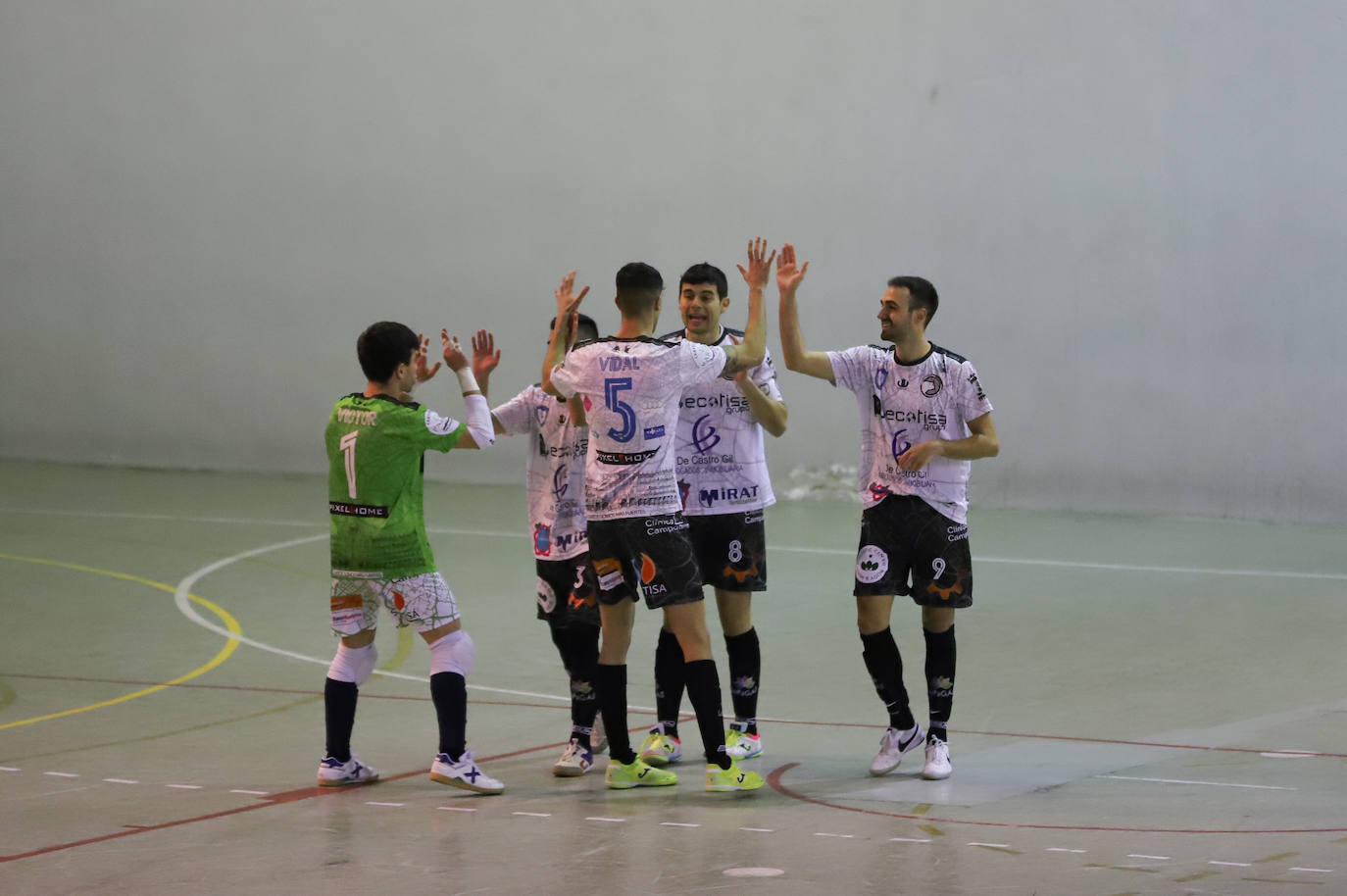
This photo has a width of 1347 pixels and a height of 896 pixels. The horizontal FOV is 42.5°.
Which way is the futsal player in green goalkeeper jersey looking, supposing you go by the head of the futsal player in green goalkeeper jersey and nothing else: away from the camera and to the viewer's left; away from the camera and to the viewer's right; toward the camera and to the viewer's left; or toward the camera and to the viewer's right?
away from the camera and to the viewer's right

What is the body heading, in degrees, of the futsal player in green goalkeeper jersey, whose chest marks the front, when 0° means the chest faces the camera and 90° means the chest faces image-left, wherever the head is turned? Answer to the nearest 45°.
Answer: approximately 225°
